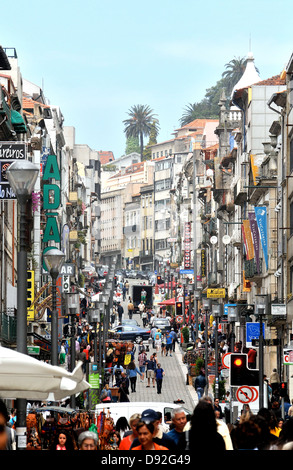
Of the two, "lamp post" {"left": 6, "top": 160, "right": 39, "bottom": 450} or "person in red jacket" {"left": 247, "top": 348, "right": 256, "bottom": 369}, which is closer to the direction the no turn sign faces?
the lamp post

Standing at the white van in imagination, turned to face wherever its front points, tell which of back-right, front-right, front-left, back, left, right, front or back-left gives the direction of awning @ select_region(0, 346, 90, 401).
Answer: right

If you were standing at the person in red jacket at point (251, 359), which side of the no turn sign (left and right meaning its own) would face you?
back

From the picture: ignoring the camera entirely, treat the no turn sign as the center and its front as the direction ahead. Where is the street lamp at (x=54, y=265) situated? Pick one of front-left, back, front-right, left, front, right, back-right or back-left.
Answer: right

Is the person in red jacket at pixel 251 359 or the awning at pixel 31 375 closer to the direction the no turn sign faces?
the awning

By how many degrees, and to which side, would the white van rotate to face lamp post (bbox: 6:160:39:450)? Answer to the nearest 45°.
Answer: approximately 90° to its right

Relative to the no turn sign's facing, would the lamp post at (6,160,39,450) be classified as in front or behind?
in front
